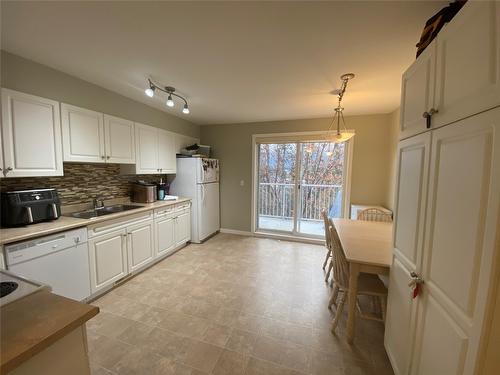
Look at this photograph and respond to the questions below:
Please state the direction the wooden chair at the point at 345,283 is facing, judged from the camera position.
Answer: facing to the right of the viewer

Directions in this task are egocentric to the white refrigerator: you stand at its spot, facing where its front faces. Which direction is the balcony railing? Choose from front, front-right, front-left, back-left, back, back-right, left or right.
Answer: front-left

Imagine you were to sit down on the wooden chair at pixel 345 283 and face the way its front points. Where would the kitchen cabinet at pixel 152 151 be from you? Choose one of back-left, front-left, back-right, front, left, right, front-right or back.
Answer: back

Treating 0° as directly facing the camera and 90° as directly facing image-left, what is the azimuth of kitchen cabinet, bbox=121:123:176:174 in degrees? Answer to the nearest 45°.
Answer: approximately 315°

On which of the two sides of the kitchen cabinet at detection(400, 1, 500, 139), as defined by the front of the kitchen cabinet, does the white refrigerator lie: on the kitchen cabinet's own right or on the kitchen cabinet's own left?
on the kitchen cabinet's own right

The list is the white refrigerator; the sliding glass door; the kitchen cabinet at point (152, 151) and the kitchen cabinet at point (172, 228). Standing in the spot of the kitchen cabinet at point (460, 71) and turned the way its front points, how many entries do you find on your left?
0

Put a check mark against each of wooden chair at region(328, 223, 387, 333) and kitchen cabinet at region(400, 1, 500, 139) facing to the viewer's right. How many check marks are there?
1

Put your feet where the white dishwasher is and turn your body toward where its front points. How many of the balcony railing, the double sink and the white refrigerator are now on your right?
0

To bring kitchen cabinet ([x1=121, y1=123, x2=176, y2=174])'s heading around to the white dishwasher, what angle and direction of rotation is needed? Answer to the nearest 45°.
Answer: approximately 90° to its right

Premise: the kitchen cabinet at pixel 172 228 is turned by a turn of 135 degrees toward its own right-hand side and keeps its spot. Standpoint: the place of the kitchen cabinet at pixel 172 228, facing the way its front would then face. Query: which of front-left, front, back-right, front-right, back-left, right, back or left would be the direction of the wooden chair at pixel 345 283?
back-left

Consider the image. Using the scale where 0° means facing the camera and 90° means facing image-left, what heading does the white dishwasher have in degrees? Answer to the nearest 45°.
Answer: approximately 315°

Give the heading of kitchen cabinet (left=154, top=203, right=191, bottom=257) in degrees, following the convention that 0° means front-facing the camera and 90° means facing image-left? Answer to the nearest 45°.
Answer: approximately 315°
